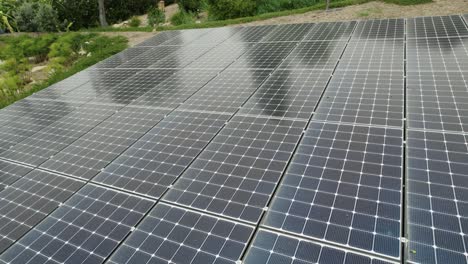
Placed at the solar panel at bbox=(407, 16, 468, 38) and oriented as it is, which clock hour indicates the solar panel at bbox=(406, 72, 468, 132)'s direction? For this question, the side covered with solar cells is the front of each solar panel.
the solar panel at bbox=(406, 72, 468, 132) is roughly at 12 o'clock from the solar panel at bbox=(407, 16, 468, 38).

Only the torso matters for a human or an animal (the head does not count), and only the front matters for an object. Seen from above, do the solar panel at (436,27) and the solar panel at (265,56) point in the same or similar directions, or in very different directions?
same or similar directions

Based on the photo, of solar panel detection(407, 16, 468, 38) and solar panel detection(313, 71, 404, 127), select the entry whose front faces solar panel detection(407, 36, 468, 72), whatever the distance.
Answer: solar panel detection(407, 16, 468, 38)

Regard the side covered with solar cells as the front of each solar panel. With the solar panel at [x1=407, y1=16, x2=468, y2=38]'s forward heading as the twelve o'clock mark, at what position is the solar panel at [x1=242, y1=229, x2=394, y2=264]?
the solar panel at [x1=242, y1=229, x2=394, y2=264] is roughly at 12 o'clock from the solar panel at [x1=407, y1=16, x2=468, y2=38].

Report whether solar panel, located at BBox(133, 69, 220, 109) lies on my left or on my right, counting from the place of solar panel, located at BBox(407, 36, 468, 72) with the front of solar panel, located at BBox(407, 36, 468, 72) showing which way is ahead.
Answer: on my right

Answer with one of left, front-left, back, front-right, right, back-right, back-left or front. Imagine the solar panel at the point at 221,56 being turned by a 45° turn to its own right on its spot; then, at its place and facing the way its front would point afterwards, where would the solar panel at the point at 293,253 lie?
front-left

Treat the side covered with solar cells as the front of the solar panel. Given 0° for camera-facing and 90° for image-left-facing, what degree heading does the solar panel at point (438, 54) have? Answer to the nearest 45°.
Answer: approximately 0°

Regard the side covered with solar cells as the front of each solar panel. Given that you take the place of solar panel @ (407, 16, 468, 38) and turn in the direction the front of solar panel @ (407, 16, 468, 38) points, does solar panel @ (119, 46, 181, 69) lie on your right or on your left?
on your right

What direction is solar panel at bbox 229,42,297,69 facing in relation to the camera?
toward the camera

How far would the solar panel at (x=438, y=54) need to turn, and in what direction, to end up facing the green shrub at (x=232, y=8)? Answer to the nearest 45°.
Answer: approximately 135° to its right

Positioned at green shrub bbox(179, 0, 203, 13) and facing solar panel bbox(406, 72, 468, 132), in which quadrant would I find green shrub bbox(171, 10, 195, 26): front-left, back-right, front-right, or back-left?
front-right

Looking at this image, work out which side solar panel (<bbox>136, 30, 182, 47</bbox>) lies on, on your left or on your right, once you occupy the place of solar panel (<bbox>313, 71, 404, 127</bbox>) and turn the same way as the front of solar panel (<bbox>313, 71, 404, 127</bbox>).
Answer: on your right

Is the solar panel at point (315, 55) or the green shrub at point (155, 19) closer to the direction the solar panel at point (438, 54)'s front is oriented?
the solar panel

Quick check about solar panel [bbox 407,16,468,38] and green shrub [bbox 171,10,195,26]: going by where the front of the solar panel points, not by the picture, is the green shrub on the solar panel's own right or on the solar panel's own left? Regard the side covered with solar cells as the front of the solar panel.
on the solar panel's own right

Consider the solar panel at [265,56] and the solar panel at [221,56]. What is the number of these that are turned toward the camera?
2

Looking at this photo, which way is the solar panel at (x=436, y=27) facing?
toward the camera

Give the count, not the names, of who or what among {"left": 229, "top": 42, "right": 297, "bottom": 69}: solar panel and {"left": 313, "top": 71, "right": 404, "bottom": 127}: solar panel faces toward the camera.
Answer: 2

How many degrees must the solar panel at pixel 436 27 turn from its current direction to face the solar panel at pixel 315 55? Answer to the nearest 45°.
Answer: approximately 45° to its right
